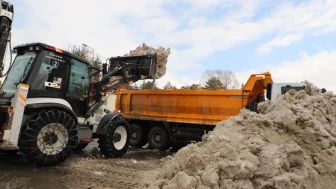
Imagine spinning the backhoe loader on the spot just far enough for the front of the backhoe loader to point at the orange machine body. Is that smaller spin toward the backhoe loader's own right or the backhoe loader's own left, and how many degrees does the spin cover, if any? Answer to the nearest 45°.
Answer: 0° — it already faces it

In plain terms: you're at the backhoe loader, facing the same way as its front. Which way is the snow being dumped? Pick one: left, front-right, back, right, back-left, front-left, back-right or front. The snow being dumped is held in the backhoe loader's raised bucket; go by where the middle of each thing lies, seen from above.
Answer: front

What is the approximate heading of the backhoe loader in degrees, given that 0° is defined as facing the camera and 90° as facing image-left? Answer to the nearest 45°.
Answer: approximately 225°
